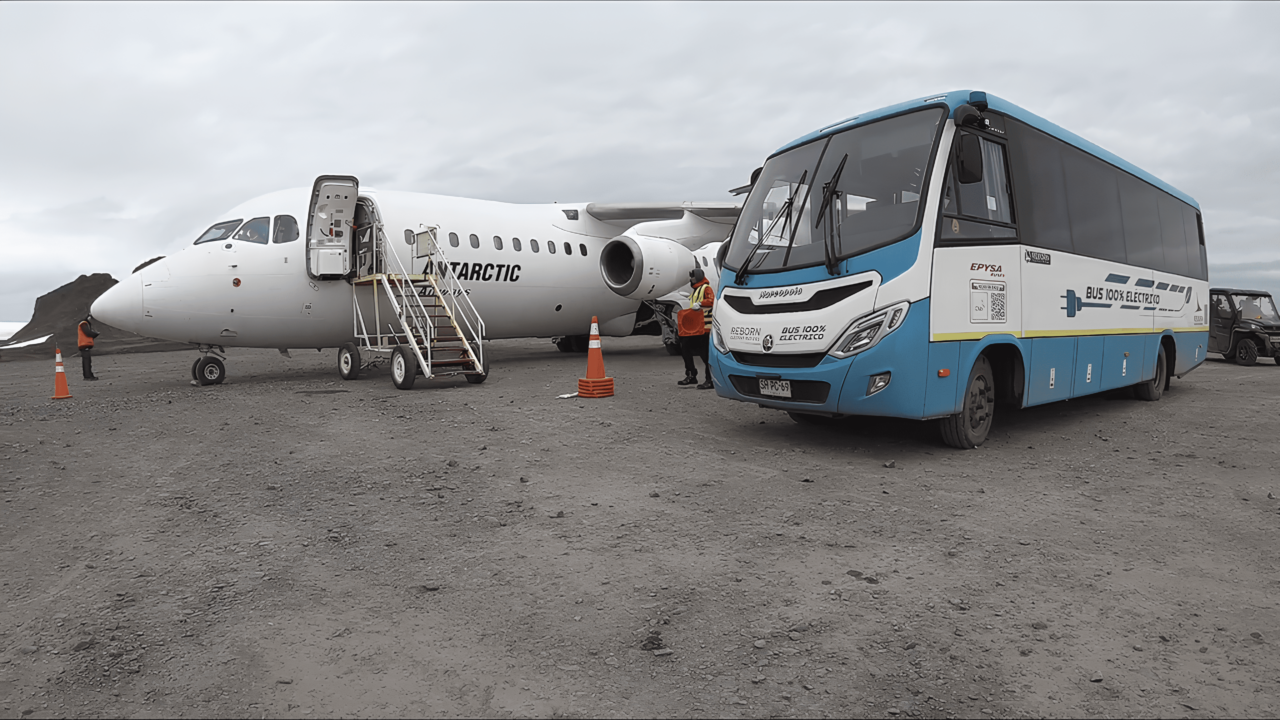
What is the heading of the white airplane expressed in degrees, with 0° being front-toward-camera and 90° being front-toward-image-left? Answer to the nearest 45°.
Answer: approximately 45°

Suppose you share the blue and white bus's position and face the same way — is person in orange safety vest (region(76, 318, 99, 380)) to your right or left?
on your right

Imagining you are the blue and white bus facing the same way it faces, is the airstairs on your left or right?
on your right

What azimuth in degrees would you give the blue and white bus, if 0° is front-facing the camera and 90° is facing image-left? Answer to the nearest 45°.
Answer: approximately 45°

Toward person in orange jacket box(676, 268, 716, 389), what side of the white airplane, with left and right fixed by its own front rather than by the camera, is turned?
left

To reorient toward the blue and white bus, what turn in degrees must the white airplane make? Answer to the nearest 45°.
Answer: approximately 90° to its left

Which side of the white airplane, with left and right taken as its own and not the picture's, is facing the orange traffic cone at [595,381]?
left

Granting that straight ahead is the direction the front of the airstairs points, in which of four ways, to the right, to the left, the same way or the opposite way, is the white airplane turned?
to the right

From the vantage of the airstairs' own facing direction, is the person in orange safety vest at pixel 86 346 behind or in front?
behind

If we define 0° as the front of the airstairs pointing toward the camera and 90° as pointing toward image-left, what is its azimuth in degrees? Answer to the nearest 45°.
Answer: approximately 315°

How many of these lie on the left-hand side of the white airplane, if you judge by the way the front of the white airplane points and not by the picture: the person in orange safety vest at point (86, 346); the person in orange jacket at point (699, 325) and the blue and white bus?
2
